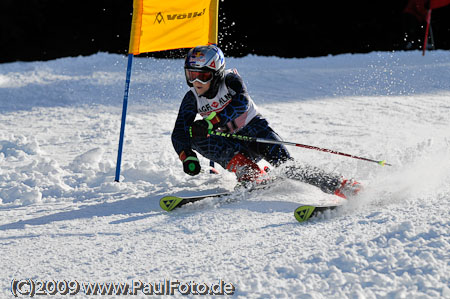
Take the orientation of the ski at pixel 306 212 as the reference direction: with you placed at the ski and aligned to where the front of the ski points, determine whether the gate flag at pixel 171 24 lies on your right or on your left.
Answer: on your right

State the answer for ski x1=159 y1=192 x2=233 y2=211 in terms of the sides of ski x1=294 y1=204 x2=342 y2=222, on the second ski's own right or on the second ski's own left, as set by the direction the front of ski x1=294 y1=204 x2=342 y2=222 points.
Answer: on the second ski's own right

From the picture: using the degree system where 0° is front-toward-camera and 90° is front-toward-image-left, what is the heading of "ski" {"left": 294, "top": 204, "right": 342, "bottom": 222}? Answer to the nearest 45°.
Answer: approximately 45°

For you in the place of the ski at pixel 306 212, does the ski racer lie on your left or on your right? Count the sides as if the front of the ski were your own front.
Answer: on your right
